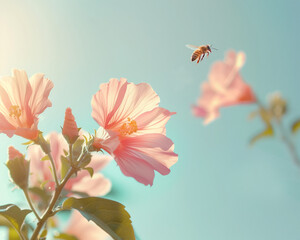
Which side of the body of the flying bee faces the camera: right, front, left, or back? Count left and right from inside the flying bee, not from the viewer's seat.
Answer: right

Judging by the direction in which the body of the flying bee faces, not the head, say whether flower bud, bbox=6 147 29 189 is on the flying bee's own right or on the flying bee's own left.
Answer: on the flying bee's own right

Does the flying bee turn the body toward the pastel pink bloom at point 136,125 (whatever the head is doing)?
no

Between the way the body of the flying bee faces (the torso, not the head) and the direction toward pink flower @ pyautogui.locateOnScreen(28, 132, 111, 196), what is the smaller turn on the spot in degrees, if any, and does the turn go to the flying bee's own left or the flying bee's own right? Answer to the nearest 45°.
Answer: approximately 180°
